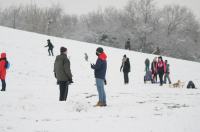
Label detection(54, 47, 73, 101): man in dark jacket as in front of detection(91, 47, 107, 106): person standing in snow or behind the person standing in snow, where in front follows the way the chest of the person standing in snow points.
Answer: in front

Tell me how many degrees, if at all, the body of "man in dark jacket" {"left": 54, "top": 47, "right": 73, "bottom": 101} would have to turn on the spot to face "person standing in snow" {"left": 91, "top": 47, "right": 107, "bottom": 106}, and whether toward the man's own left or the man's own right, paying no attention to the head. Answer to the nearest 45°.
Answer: approximately 45° to the man's own right

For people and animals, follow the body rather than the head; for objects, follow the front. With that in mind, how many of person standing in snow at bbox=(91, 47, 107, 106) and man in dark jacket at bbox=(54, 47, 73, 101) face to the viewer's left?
1

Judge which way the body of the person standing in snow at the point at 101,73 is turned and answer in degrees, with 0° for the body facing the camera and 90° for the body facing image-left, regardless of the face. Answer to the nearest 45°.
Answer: approximately 90°
